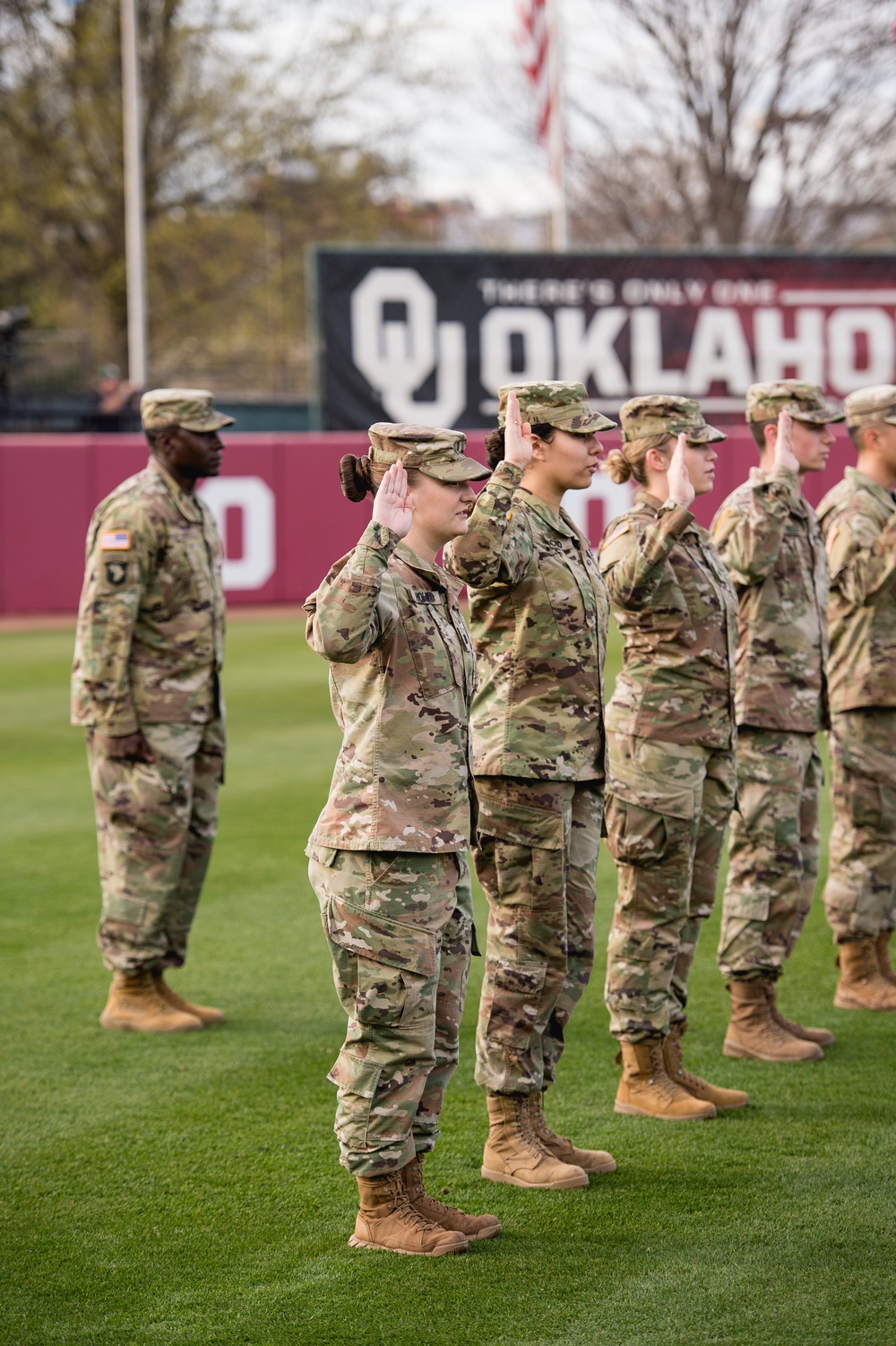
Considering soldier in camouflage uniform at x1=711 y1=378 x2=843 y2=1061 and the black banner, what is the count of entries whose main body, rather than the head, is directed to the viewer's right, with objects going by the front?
1

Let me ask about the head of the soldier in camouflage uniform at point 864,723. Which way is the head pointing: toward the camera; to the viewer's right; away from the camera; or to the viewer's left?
to the viewer's right

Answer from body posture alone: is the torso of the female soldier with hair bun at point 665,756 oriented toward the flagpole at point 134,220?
no

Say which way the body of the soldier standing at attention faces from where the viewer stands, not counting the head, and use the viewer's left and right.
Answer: facing to the right of the viewer

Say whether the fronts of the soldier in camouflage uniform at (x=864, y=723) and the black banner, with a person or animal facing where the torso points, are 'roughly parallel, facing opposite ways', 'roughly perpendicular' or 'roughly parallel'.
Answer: roughly perpendicular

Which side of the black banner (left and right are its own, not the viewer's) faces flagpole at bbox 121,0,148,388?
right

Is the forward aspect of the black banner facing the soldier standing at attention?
yes

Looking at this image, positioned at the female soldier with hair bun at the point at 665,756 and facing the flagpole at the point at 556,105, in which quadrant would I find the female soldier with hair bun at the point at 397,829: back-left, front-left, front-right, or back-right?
back-left

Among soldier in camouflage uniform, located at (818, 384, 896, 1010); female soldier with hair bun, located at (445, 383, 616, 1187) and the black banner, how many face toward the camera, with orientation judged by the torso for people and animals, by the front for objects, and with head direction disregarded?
1

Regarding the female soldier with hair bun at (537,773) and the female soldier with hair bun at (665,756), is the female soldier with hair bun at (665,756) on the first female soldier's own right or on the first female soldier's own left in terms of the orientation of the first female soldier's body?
on the first female soldier's own left

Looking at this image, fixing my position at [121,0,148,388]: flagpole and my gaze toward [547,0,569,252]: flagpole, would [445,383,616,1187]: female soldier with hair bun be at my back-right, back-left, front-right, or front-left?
back-right

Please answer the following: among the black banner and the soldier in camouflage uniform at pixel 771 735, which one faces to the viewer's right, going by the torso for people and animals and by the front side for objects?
the soldier in camouflage uniform

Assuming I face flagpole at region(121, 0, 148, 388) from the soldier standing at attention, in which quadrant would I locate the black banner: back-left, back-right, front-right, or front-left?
front-right

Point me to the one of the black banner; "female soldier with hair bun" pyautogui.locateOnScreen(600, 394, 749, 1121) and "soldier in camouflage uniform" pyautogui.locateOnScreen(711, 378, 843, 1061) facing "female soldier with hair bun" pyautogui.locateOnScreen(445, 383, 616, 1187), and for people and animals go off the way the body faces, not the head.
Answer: the black banner

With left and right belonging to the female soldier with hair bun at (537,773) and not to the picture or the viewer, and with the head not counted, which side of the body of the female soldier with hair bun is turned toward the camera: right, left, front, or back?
right

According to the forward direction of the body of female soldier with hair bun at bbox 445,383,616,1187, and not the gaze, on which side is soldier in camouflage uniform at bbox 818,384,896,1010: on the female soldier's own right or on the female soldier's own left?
on the female soldier's own left

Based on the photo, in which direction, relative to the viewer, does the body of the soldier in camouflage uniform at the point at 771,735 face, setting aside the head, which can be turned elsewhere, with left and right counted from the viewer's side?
facing to the right of the viewer

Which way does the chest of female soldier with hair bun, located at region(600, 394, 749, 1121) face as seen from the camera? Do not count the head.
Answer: to the viewer's right

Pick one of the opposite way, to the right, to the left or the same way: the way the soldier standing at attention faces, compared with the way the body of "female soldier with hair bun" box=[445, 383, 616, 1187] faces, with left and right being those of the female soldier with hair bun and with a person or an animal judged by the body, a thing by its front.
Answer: the same way

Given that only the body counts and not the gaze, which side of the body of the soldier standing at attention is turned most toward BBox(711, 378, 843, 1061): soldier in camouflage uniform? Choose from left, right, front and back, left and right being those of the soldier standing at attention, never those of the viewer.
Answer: front

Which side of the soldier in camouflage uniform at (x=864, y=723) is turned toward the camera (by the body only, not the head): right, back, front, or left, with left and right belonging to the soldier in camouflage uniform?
right
